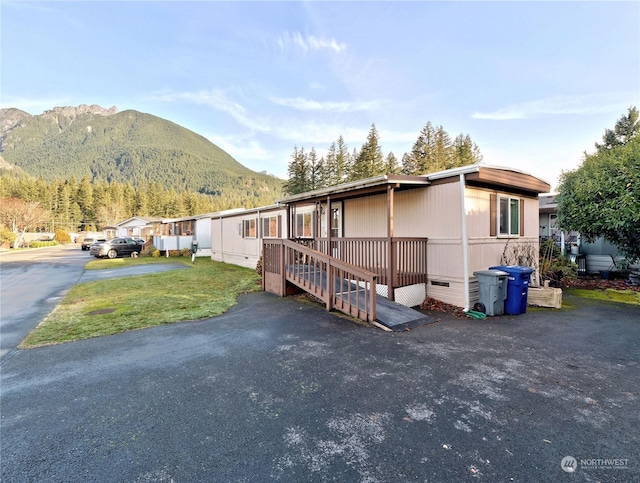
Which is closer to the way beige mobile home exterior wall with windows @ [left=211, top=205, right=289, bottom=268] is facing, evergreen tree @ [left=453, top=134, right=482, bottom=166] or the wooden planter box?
the wooden planter box

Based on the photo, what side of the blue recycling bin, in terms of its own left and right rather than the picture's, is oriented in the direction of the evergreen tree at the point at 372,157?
back

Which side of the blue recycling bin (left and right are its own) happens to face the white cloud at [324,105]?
back

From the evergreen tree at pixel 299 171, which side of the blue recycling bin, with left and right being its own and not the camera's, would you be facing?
back

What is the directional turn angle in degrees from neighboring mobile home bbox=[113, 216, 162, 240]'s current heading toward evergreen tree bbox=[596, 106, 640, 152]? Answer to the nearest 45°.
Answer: approximately 90° to its left

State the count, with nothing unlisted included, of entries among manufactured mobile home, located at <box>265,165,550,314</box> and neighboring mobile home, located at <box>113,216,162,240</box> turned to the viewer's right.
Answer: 0

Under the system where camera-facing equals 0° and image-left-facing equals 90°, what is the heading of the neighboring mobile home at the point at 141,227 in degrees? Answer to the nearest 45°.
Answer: approximately 45°

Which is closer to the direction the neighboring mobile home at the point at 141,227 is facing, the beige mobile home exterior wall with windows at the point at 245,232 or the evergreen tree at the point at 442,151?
the beige mobile home exterior wall with windows

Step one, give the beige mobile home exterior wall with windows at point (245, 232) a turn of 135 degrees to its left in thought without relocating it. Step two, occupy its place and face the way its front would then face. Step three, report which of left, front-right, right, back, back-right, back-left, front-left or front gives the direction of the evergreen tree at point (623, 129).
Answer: front

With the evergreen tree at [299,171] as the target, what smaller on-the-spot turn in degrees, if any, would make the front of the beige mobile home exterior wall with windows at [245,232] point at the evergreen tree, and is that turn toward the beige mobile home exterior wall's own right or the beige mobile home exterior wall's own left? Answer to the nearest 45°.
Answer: approximately 135° to the beige mobile home exterior wall's own right

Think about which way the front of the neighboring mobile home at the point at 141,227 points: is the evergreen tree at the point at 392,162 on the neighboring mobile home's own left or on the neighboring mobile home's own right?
on the neighboring mobile home's own left
